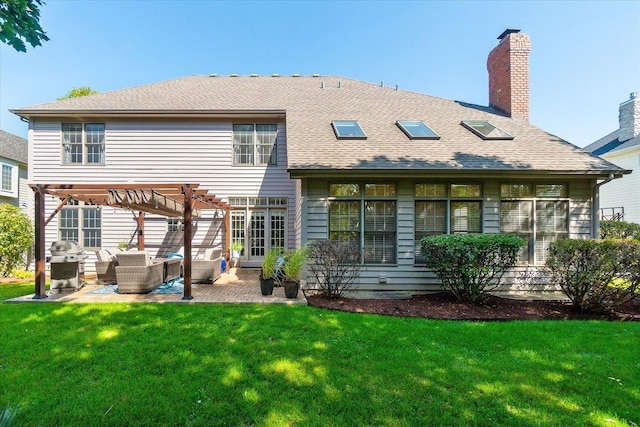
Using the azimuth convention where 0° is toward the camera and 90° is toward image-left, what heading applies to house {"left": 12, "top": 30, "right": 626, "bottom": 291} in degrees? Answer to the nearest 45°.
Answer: approximately 180°

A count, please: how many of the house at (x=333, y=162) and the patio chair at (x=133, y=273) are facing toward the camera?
0

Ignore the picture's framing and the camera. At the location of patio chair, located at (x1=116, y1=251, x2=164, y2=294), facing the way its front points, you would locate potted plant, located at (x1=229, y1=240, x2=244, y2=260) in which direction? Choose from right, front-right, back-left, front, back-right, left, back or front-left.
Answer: front

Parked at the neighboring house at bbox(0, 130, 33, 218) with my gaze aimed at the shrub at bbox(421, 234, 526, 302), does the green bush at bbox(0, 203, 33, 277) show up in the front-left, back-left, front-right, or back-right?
front-right

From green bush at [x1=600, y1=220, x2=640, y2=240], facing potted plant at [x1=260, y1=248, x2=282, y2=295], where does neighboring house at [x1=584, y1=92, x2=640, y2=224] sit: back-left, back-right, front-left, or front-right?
back-right

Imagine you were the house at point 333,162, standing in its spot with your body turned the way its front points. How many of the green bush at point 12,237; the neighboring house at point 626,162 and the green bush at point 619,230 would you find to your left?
1
